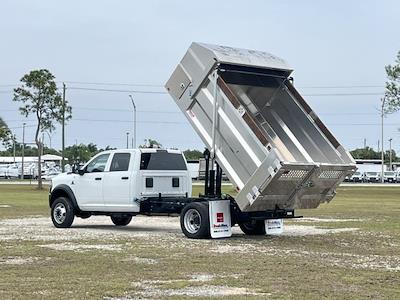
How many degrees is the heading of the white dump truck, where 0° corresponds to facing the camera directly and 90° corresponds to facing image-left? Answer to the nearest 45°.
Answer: approximately 135°

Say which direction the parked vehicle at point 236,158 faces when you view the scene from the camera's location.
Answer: facing away from the viewer and to the left of the viewer
